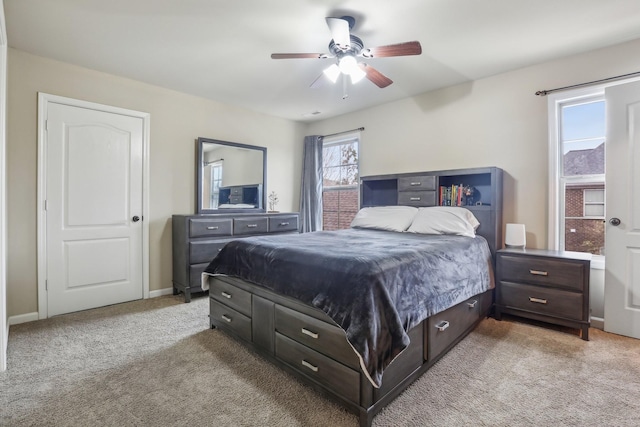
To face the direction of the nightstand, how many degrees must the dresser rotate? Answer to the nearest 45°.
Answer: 0° — it already faces it

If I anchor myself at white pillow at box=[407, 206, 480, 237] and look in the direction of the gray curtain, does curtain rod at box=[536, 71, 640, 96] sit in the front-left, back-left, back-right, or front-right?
back-right

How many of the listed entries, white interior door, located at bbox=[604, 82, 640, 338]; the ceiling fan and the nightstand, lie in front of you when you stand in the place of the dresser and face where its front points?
3

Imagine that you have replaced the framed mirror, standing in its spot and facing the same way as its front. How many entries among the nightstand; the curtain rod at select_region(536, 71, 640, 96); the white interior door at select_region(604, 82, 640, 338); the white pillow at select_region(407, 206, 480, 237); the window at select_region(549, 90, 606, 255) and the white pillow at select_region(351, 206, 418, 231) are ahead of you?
6

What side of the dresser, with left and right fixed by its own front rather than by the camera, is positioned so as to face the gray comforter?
front

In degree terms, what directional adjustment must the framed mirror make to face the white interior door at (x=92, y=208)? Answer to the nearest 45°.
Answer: approximately 90° to its right

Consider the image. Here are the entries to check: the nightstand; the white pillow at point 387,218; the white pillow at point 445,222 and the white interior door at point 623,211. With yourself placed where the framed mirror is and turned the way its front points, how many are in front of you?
4

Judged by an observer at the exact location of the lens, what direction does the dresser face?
facing the viewer and to the right of the viewer

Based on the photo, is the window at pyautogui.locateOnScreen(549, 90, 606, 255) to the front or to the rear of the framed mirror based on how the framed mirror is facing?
to the front
